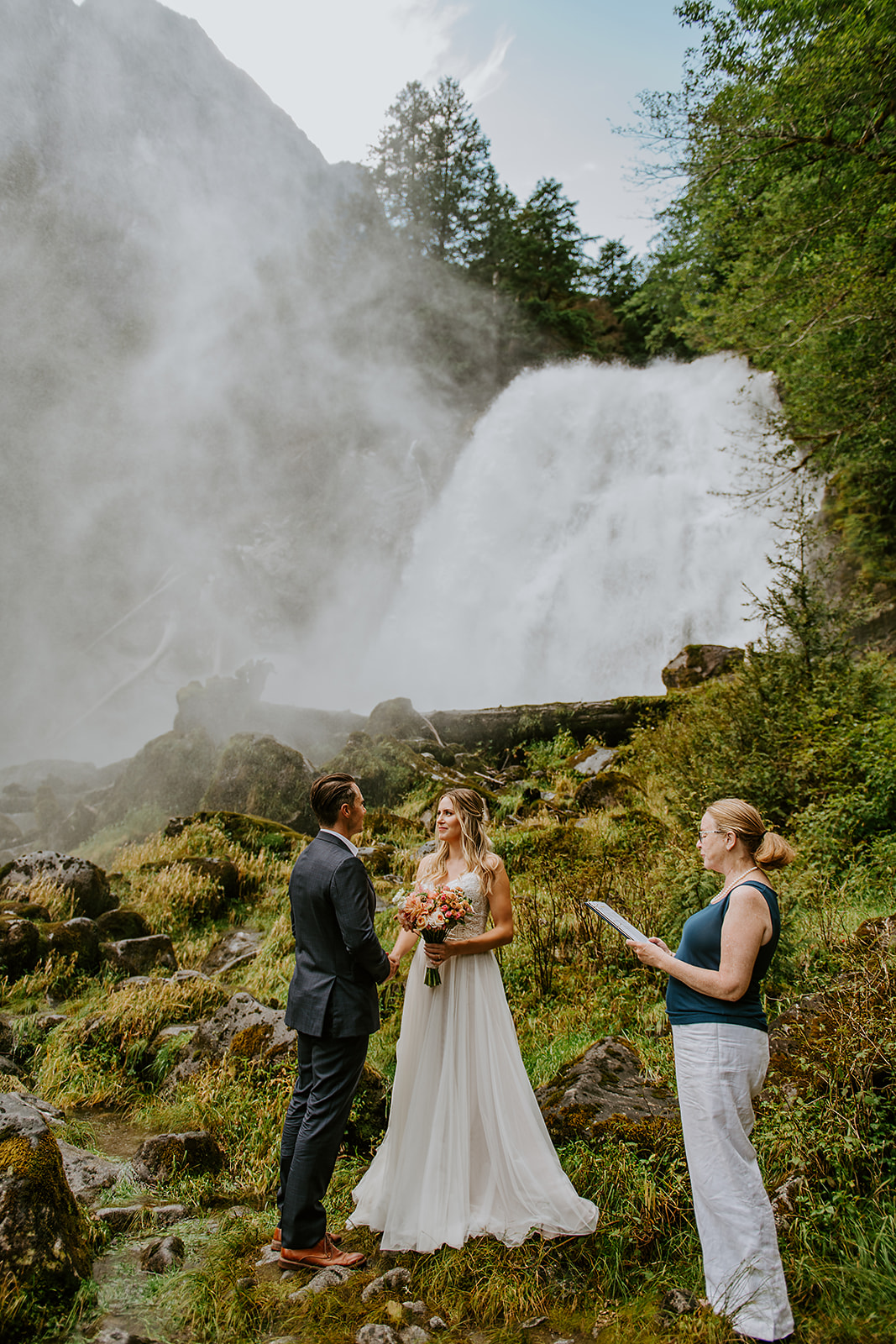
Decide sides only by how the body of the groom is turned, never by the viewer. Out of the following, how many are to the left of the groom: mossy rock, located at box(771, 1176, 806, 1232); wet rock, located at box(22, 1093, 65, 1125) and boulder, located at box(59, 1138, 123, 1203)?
2

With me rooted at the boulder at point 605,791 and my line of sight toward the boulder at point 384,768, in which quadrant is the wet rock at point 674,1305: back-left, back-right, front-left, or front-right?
back-left

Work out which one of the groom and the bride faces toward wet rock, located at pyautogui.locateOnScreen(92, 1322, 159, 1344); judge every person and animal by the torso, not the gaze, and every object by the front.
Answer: the bride

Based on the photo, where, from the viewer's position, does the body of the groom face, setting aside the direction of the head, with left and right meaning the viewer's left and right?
facing away from the viewer and to the right of the viewer

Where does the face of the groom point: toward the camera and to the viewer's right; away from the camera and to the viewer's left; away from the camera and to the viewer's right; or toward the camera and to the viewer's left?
away from the camera and to the viewer's right

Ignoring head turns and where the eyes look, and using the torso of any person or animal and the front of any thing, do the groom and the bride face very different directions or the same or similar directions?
very different directions

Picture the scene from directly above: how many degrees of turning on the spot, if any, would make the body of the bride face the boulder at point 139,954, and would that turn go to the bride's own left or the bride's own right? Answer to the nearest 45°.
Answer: approximately 90° to the bride's own right

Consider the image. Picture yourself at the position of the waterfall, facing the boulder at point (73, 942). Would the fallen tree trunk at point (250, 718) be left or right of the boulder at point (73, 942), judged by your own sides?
right

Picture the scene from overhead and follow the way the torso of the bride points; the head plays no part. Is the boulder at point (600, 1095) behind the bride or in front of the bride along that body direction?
behind

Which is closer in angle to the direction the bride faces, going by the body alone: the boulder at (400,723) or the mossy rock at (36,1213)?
the mossy rock

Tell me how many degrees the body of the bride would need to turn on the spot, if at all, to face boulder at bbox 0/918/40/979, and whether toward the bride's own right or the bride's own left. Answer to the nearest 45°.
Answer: approximately 90° to the bride's own right

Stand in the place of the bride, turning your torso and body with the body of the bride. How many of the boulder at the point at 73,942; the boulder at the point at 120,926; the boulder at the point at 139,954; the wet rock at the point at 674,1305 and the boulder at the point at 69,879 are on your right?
4

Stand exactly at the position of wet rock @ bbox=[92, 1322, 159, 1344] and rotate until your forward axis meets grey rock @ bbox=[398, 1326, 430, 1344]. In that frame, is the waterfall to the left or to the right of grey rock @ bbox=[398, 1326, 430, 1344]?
left

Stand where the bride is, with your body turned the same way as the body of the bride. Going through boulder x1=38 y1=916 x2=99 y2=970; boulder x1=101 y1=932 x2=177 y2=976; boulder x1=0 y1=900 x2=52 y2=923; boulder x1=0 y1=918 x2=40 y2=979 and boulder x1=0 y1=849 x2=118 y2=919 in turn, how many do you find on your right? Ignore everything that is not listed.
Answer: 5
